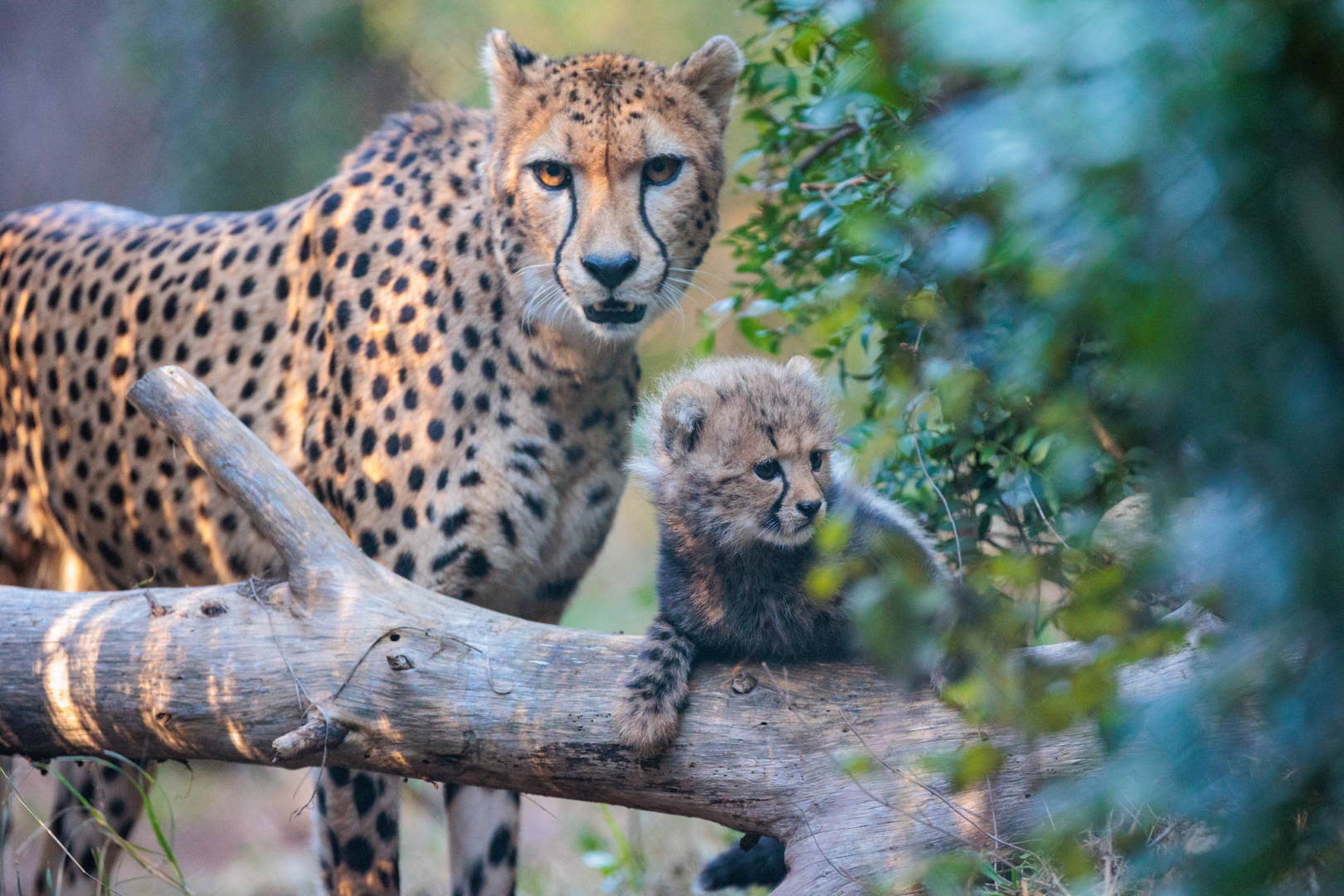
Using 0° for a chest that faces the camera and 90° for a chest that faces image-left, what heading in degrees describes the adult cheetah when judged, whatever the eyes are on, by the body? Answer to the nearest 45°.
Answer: approximately 315°

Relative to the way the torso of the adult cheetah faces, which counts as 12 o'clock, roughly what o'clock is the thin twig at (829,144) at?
The thin twig is roughly at 11 o'clock from the adult cheetah.

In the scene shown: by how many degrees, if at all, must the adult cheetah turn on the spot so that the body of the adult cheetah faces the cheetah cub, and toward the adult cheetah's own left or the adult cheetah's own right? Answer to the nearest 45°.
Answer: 0° — it already faces it
